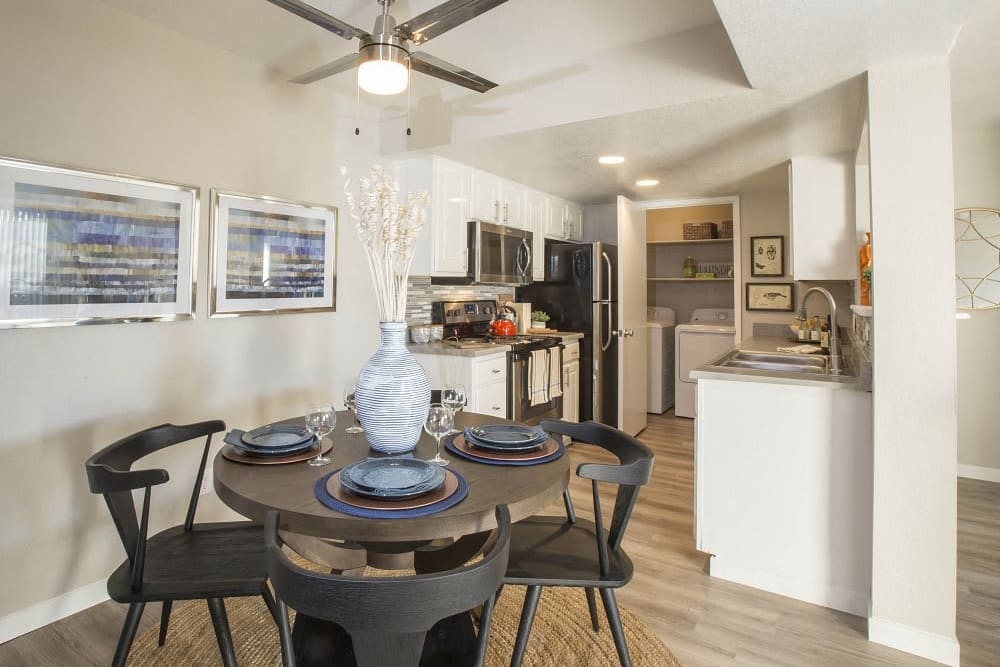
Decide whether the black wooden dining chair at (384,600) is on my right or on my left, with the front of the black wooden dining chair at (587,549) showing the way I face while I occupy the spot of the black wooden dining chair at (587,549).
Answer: on my left

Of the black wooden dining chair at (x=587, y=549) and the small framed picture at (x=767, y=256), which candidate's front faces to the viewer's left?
the black wooden dining chair

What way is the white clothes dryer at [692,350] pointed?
toward the camera

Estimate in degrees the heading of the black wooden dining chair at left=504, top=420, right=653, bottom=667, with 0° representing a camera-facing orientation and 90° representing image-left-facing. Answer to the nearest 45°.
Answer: approximately 90°

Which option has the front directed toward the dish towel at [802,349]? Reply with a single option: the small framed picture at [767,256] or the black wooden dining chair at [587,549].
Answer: the small framed picture

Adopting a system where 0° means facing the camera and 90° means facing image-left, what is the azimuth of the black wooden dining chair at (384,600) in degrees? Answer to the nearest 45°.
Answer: approximately 180°

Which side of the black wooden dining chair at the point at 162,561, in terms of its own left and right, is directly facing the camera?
right

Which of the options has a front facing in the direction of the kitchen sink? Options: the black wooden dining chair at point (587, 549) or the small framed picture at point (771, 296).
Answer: the small framed picture

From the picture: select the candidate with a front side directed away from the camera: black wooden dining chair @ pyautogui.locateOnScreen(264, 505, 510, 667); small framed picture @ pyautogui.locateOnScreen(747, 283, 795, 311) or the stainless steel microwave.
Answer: the black wooden dining chair

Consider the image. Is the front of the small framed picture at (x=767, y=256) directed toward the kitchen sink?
yes

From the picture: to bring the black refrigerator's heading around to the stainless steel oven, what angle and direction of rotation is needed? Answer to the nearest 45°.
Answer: approximately 90° to its right

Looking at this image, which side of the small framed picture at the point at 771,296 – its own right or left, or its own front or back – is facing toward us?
front

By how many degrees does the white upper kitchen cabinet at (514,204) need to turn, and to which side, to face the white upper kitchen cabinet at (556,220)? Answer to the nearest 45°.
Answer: approximately 90° to its left

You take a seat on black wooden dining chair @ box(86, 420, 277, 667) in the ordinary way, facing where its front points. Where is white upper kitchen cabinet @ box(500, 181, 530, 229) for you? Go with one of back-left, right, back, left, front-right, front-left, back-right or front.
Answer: front-left
